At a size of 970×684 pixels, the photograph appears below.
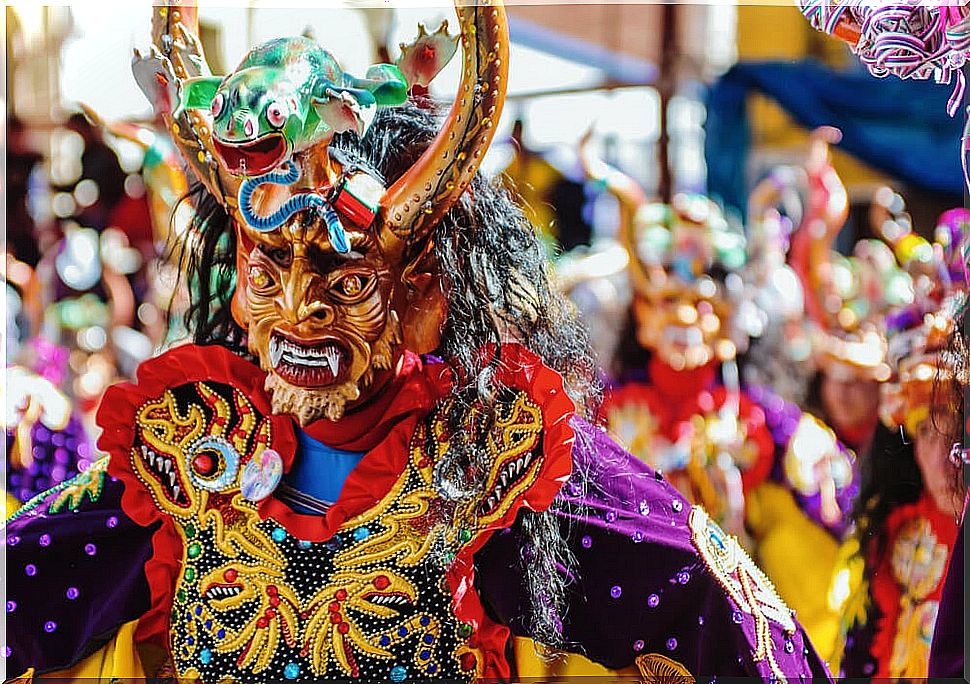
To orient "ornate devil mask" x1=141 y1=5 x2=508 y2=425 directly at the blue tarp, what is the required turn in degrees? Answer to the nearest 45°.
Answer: approximately 180°

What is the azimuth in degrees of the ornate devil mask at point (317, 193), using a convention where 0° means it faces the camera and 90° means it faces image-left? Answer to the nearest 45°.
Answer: approximately 45°
